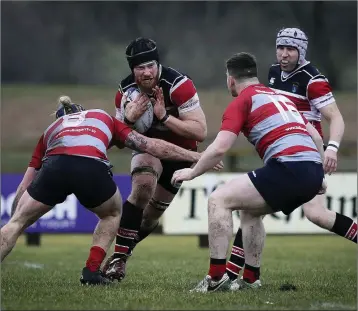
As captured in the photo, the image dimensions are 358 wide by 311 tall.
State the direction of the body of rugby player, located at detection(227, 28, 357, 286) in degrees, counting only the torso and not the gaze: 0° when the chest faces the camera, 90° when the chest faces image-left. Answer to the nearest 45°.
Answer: approximately 45°

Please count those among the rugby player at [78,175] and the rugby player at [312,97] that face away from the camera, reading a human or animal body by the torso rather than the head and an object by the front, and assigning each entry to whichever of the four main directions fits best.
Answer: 1

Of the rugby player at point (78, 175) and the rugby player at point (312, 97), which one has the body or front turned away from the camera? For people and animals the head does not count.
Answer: the rugby player at point (78, 175)

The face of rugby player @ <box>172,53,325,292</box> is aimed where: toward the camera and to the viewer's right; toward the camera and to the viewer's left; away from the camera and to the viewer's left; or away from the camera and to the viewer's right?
away from the camera and to the viewer's left

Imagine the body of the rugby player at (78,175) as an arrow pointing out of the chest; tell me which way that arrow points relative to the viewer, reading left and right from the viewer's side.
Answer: facing away from the viewer

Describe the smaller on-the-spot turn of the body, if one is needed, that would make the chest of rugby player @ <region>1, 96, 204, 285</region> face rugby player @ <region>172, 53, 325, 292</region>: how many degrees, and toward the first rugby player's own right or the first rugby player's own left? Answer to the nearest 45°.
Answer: approximately 90° to the first rugby player's own right

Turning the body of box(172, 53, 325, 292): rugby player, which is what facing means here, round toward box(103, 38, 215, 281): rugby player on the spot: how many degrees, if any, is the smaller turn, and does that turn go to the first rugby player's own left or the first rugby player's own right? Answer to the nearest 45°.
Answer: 0° — they already face them

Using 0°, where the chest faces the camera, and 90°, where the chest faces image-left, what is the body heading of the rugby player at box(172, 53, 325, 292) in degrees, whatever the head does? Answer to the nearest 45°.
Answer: approximately 135°

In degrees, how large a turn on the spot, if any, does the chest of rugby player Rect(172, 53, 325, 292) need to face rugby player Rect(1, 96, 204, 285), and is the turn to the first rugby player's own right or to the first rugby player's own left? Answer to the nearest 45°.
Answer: approximately 45° to the first rugby player's own left
